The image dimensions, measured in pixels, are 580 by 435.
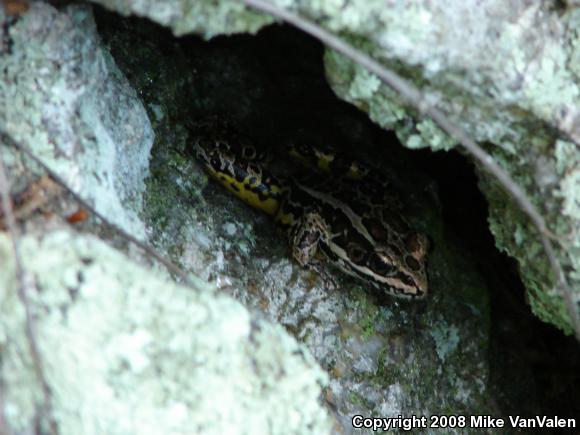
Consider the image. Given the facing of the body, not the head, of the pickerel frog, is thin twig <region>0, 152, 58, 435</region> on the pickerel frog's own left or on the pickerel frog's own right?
on the pickerel frog's own right

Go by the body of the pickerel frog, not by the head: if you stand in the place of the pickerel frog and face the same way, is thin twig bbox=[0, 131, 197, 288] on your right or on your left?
on your right

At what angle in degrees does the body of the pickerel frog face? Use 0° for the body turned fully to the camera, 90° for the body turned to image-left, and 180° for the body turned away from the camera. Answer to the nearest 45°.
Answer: approximately 315°
